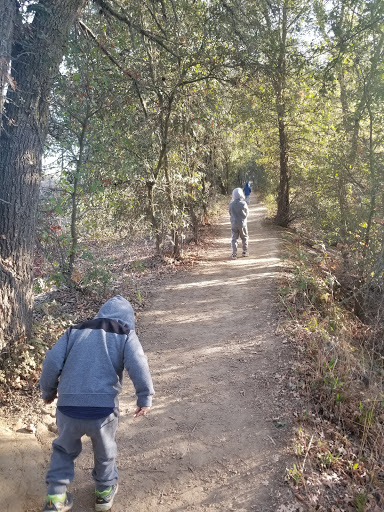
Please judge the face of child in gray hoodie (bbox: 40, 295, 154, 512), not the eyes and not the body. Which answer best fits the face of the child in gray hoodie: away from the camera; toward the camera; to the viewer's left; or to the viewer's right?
away from the camera

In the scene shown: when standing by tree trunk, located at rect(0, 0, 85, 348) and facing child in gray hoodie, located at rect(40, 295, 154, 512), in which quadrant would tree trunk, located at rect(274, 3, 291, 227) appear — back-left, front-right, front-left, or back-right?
back-left

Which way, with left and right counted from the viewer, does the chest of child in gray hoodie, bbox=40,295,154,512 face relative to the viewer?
facing away from the viewer

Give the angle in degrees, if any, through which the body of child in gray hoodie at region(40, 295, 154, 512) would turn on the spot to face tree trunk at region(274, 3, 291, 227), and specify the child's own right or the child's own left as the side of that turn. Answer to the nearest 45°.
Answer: approximately 45° to the child's own right

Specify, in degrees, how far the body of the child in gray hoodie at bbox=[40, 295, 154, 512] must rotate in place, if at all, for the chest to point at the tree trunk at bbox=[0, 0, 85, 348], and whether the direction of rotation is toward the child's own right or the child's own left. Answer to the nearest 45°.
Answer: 0° — they already face it
